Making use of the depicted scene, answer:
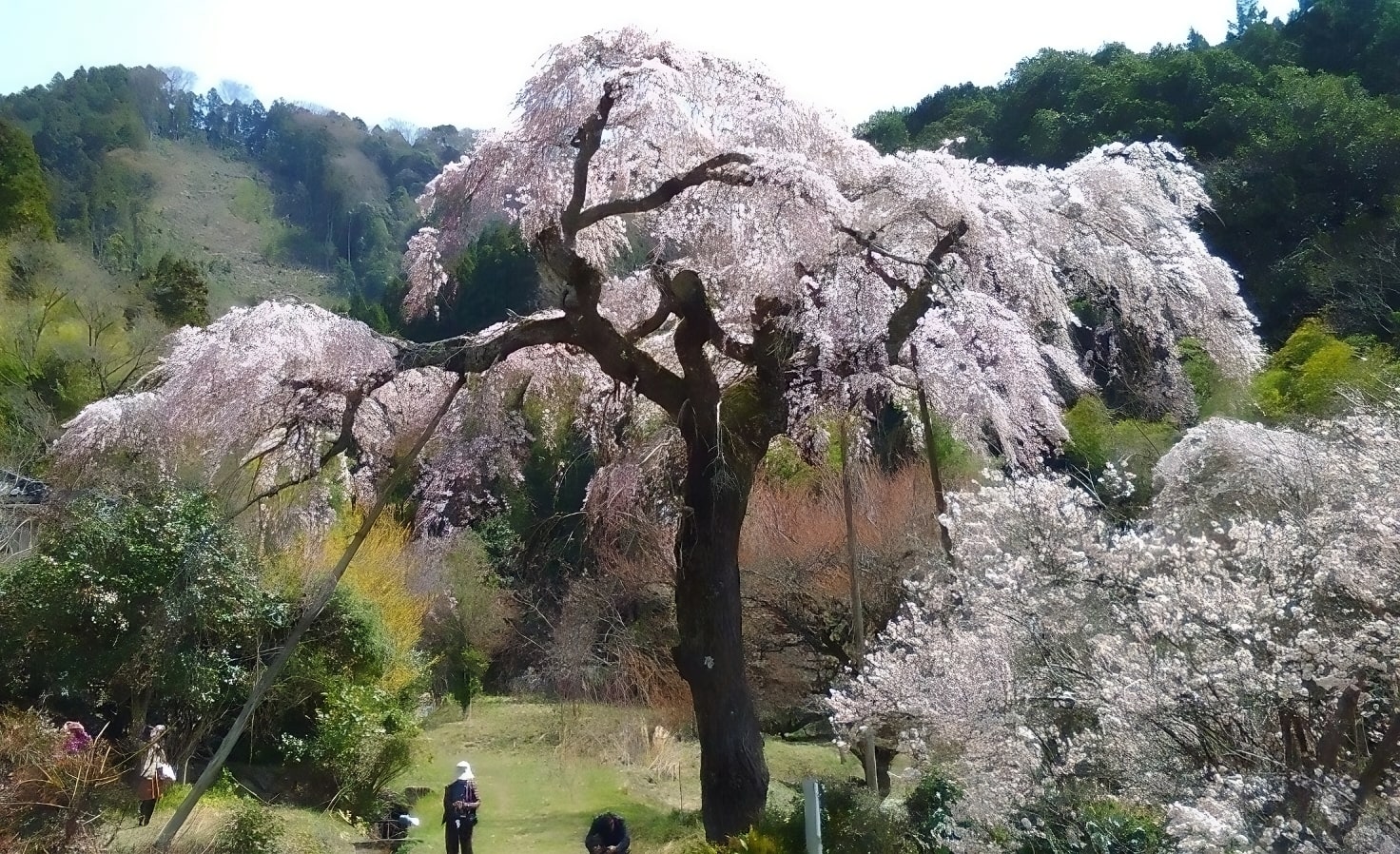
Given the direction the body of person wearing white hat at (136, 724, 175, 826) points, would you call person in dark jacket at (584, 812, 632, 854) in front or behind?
in front

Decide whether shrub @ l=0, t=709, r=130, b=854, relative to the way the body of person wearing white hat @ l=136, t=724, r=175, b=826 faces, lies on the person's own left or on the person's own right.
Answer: on the person's own right

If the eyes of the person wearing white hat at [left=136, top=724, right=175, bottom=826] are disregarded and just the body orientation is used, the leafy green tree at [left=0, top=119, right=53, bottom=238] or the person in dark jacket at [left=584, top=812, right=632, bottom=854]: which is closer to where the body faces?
the person in dark jacket

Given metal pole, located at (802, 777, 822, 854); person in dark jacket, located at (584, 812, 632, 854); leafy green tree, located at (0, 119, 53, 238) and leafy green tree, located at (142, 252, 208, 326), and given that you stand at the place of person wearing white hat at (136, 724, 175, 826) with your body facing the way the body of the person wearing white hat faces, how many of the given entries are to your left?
2
